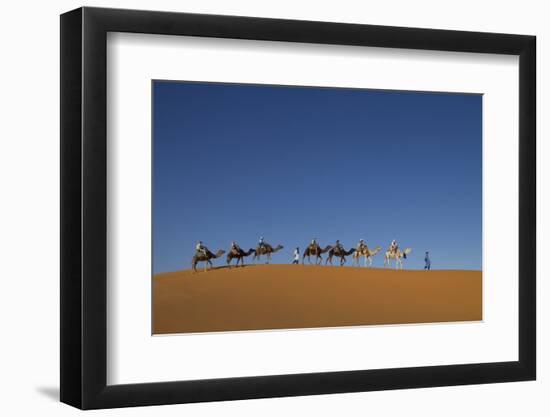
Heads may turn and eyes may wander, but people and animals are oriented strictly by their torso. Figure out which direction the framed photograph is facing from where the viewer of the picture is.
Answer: facing the viewer and to the right of the viewer
